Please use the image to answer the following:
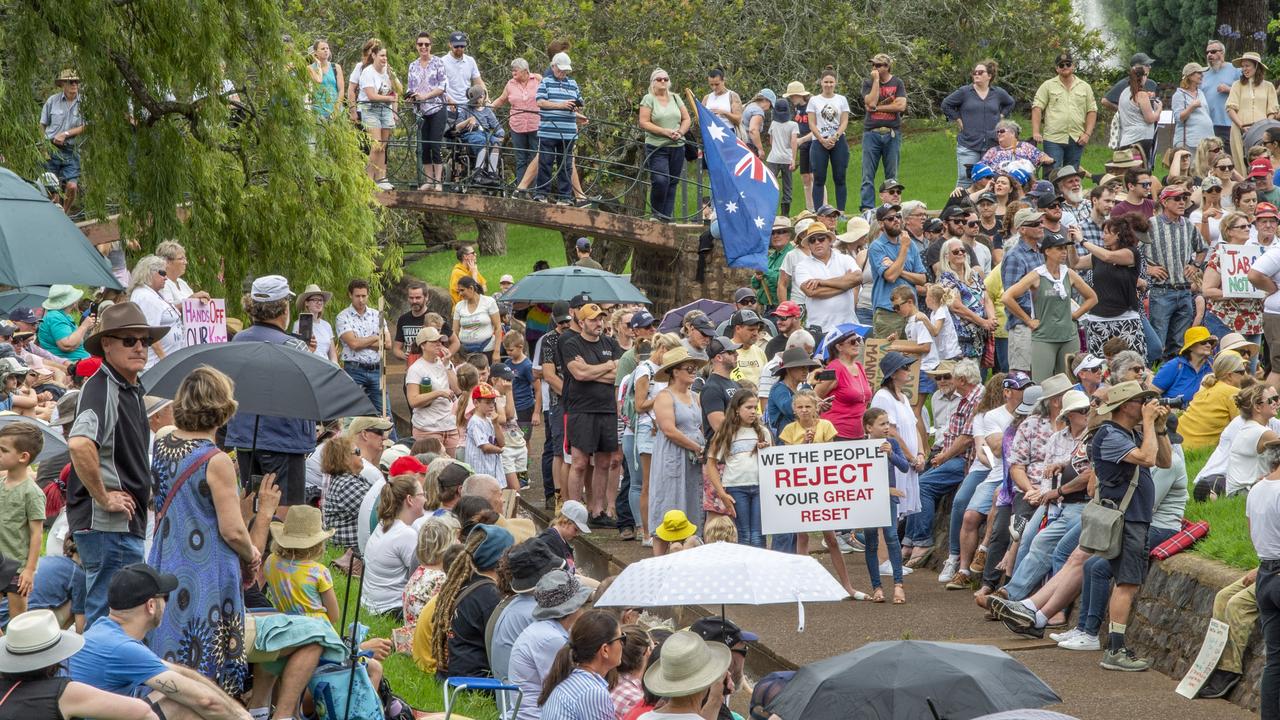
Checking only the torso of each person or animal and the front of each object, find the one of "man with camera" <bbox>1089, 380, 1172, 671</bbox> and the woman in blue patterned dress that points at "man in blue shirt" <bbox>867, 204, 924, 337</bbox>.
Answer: the woman in blue patterned dress

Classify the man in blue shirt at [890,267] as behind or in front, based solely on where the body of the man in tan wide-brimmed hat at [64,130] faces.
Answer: in front

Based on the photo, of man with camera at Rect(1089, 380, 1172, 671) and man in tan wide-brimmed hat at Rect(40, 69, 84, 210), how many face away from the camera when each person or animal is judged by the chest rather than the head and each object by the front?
0

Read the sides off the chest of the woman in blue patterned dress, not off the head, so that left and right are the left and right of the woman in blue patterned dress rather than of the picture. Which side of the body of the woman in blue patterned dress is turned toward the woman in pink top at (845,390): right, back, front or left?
front

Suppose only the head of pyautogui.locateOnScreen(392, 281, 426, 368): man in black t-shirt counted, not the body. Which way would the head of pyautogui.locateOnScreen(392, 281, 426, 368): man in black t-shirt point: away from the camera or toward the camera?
toward the camera

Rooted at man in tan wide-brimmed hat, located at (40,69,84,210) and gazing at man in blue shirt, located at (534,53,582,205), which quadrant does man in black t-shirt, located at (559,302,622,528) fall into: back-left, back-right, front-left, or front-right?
front-right

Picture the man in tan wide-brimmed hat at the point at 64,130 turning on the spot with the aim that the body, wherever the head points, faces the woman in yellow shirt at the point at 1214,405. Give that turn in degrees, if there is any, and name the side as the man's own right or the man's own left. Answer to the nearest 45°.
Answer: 0° — they already face them

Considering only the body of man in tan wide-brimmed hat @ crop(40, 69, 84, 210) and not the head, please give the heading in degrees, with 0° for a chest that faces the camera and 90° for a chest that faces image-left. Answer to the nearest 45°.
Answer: approximately 315°

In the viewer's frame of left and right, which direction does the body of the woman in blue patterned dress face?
facing away from the viewer and to the right of the viewer

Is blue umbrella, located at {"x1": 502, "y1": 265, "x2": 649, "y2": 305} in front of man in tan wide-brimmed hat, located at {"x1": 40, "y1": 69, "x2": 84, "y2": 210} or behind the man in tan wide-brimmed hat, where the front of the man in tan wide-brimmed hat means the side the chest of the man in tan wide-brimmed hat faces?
in front
